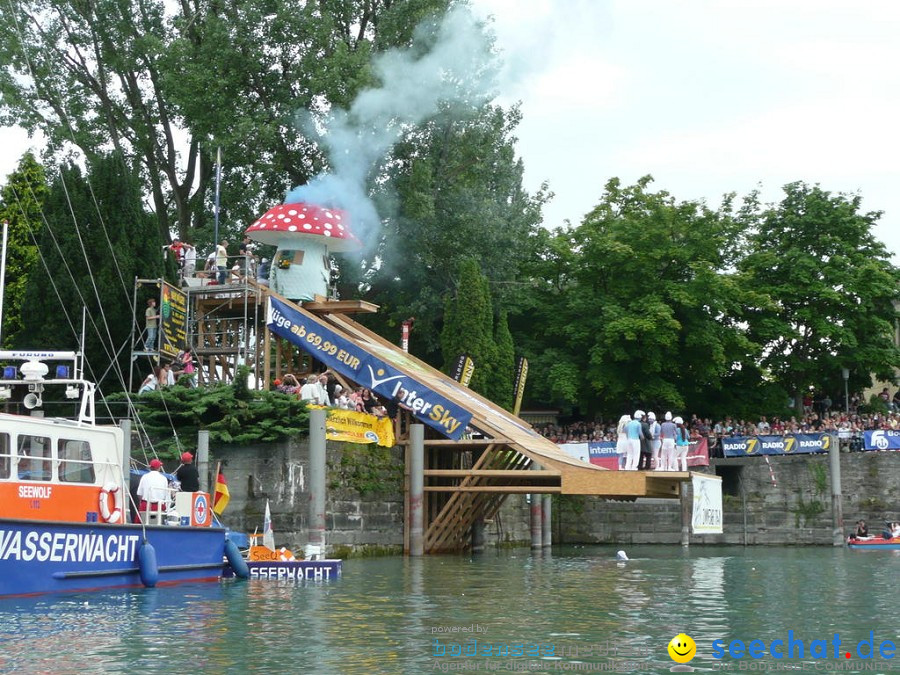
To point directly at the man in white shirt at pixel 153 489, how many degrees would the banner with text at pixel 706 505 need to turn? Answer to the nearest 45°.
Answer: approximately 45° to its right

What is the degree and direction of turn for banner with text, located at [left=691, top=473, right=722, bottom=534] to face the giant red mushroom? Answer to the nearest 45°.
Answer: approximately 90° to its right

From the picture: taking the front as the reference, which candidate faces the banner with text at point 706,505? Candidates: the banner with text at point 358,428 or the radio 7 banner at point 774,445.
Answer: the radio 7 banner

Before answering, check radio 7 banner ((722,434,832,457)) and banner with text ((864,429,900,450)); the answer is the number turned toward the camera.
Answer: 2

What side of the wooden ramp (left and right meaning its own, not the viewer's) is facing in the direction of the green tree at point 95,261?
back

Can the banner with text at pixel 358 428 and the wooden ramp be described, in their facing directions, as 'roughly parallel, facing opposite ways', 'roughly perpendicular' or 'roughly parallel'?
roughly perpendicular

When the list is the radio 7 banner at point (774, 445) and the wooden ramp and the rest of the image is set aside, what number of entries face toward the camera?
1

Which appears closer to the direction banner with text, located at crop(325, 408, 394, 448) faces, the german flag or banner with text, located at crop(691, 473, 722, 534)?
the german flag

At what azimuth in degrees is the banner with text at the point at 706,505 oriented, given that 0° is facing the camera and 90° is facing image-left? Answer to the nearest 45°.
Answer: approximately 0°

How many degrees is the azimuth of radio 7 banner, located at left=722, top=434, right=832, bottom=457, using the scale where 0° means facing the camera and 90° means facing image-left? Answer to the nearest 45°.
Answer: approximately 0°

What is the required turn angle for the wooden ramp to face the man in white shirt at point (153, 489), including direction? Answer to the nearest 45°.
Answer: approximately 90° to its right

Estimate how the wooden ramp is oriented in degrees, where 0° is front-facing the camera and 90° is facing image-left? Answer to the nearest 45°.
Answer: approximately 270°
